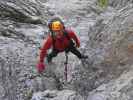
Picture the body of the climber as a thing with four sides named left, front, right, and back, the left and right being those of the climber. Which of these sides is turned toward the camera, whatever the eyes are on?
front
